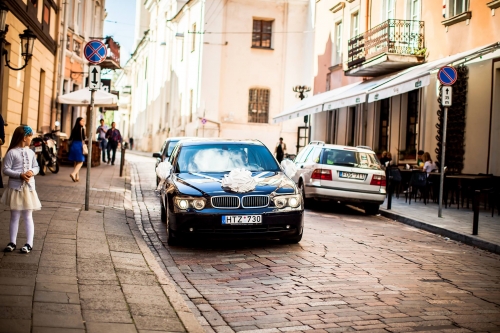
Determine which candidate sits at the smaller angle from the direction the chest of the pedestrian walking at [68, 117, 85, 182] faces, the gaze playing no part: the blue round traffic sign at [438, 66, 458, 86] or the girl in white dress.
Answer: the blue round traffic sign

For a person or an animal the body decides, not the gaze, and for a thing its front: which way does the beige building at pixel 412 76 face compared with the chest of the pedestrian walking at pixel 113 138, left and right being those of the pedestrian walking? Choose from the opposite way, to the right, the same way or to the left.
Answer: to the right

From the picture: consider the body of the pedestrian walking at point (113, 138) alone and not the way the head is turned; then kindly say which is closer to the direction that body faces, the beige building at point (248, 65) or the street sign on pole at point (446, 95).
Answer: the street sign on pole

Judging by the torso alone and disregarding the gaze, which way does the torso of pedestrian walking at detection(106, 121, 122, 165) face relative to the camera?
toward the camera

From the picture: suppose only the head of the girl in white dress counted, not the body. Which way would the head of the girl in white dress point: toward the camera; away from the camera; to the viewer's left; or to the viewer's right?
to the viewer's right

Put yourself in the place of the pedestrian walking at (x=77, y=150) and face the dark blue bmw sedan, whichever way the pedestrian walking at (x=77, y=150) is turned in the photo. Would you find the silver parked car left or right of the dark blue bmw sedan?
left

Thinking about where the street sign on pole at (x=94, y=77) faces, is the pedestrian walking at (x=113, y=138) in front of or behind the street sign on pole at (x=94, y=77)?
behind

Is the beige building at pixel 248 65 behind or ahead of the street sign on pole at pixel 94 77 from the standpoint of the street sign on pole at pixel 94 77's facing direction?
behind

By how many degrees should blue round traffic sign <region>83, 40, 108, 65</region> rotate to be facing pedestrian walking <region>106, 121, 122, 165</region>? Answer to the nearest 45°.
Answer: approximately 180°

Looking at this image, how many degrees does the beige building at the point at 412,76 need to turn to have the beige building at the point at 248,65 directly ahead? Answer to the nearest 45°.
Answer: approximately 90° to its right

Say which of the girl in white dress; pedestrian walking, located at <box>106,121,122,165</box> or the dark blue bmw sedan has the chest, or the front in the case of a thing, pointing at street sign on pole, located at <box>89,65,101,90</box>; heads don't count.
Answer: the pedestrian walking

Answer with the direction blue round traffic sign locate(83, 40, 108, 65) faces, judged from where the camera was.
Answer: facing the viewer

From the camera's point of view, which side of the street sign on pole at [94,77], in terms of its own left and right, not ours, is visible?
front
